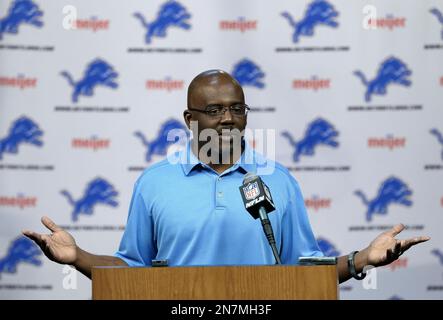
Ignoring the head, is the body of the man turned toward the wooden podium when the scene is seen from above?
yes

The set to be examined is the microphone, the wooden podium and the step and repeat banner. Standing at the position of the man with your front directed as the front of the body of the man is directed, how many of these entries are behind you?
1

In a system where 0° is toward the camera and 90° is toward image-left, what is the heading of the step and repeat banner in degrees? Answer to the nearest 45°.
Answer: approximately 0°

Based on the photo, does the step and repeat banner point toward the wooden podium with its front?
yes

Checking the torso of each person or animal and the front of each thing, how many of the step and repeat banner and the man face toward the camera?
2
